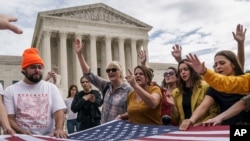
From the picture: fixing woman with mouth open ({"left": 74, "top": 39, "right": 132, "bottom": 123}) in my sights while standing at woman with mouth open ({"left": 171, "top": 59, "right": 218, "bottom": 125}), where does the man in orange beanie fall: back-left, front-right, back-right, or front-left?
front-left

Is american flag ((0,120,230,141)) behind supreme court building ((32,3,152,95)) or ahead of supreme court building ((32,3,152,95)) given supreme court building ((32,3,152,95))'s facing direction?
ahead

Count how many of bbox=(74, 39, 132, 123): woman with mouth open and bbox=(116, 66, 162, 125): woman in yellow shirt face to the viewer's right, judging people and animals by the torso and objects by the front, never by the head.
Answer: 0

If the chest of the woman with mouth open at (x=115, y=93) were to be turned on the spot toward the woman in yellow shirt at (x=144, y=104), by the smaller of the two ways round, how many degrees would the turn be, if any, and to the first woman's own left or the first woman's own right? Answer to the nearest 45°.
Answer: approximately 90° to the first woman's own left

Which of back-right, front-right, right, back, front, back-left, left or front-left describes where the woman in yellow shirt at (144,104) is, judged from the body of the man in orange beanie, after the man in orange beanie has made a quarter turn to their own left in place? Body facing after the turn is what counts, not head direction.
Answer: front

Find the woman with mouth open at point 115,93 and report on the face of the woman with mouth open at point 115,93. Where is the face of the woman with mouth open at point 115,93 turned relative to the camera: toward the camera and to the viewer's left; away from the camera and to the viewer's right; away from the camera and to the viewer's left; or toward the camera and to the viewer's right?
toward the camera and to the viewer's left

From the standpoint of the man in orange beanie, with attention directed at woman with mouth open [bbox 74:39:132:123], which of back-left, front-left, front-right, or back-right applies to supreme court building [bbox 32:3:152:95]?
front-left

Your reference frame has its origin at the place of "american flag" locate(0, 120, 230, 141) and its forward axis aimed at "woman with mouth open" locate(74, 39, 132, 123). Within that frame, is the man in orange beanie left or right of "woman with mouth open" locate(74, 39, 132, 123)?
left

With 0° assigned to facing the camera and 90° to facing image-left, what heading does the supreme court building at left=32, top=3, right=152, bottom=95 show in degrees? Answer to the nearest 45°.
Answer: approximately 315°

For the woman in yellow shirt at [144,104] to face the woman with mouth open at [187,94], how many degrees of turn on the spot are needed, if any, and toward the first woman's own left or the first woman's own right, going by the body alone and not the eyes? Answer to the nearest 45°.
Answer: approximately 135° to the first woman's own left

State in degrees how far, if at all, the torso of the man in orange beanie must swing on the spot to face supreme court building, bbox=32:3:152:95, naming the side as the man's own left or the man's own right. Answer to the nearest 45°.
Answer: approximately 180°

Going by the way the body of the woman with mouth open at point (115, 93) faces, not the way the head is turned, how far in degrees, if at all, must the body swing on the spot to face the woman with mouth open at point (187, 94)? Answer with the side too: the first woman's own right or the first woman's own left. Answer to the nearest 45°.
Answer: approximately 90° to the first woman's own left

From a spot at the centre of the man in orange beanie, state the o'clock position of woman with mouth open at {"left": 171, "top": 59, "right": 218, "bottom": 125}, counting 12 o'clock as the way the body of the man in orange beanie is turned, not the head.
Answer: The woman with mouth open is roughly at 9 o'clock from the man in orange beanie.

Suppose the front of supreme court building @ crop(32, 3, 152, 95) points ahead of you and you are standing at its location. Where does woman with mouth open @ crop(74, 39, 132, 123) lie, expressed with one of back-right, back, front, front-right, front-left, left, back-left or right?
front-right

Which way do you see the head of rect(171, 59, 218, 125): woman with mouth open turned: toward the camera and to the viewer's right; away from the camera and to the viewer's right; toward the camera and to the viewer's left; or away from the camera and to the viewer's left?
toward the camera and to the viewer's left

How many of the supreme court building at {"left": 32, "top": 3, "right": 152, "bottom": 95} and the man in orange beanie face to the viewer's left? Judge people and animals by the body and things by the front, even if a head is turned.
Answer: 0
